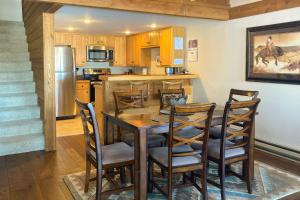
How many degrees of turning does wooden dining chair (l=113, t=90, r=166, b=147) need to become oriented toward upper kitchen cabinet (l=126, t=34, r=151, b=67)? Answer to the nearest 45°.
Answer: approximately 135° to its left

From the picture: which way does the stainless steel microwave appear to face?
toward the camera

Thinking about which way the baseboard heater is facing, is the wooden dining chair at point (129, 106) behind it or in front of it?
in front

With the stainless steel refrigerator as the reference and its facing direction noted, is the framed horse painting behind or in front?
in front

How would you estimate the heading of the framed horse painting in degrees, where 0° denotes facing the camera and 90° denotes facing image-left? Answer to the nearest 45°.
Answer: approximately 45°

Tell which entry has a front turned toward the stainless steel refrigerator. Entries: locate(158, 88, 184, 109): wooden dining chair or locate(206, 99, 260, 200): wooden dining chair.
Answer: locate(206, 99, 260, 200): wooden dining chair

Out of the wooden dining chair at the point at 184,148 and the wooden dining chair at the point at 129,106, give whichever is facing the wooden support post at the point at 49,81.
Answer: the wooden dining chair at the point at 184,148

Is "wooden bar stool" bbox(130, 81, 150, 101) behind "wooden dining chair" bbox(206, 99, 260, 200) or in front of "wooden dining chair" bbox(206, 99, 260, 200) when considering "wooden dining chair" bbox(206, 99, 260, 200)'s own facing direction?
in front

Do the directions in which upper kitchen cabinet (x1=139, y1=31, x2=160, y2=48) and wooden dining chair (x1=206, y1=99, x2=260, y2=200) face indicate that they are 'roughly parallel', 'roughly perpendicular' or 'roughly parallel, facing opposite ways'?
roughly perpendicular

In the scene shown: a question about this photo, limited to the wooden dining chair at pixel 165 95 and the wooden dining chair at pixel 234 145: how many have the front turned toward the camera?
1

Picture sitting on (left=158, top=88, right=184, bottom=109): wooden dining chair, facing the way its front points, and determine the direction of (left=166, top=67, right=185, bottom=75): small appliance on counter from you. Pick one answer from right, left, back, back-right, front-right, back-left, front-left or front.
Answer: back
